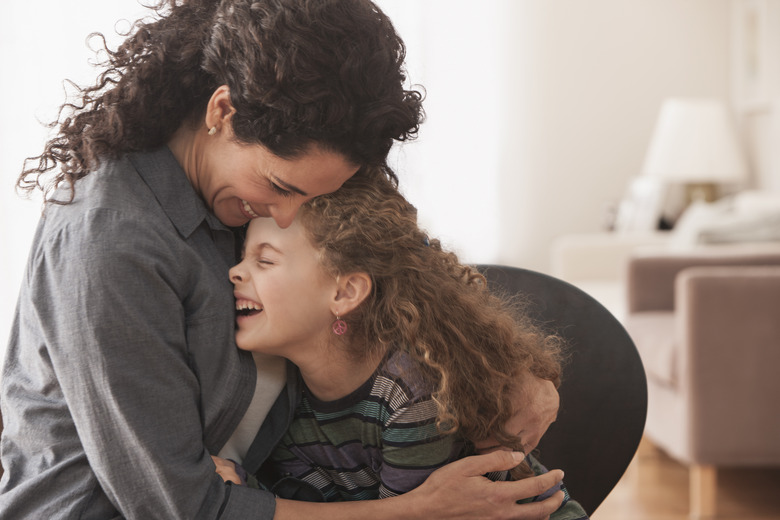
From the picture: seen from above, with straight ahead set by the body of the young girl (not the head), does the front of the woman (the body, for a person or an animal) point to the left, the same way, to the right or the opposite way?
the opposite way

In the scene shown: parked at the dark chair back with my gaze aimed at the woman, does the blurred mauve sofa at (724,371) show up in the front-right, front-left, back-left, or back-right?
back-right

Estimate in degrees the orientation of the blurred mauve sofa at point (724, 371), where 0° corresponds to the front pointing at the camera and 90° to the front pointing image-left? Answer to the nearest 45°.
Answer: approximately 90°

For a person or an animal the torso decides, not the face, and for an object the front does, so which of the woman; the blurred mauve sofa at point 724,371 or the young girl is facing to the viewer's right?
the woman

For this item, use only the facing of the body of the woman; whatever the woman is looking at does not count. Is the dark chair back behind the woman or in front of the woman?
in front

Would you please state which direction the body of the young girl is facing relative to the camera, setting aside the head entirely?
to the viewer's left

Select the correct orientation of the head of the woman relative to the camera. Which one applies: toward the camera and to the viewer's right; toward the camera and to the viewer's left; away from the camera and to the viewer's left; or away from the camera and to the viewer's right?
toward the camera and to the viewer's right

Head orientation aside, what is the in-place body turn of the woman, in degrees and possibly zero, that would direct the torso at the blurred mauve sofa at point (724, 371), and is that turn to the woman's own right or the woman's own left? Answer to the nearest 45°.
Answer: approximately 45° to the woman's own left

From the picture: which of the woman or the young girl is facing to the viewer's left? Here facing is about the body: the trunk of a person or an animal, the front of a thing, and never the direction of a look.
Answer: the young girl

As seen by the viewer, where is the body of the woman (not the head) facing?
to the viewer's right
